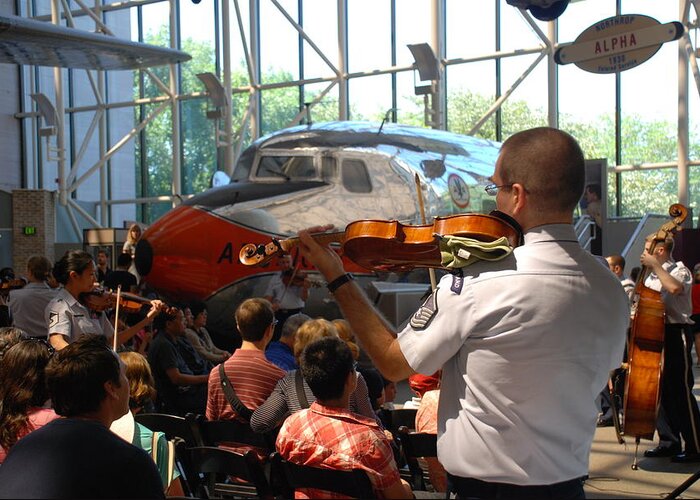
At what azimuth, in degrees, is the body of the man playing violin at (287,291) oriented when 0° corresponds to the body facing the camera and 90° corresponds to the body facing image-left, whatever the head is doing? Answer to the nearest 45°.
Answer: approximately 0°

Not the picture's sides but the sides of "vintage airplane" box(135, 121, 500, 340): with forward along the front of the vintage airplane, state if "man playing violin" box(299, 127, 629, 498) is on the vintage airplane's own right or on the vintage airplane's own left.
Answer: on the vintage airplane's own left

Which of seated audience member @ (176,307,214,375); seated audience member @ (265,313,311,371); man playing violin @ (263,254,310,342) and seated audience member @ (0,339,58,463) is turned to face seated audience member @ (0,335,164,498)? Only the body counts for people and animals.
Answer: the man playing violin

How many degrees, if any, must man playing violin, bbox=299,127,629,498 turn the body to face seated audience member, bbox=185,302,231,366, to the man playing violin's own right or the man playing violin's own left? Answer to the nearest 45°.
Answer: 0° — they already face them

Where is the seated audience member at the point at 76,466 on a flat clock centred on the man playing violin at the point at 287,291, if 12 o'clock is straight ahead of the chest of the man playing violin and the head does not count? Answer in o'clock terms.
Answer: The seated audience member is roughly at 12 o'clock from the man playing violin.

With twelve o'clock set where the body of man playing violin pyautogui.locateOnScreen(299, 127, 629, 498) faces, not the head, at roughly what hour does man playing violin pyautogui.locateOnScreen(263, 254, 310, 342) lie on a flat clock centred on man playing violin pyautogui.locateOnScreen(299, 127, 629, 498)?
man playing violin pyautogui.locateOnScreen(263, 254, 310, 342) is roughly at 1 o'clock from man playing violin pyautogui.locateOnScreen(299, 127, 629, 498).

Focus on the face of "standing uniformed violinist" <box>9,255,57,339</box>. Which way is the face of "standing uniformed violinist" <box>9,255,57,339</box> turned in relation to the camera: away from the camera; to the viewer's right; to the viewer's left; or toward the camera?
away from the camera

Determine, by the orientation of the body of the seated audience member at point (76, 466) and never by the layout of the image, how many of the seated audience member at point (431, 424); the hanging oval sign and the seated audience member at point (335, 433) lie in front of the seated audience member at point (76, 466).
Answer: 3

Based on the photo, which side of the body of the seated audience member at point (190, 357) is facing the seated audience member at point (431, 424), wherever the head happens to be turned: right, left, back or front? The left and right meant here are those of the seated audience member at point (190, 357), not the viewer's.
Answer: right

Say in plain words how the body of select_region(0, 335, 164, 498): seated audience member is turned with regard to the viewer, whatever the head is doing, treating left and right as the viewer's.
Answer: facing away from the viewer and to the right of the viewer

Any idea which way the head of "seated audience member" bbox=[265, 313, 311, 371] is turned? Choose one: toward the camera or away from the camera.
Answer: away from the camera
